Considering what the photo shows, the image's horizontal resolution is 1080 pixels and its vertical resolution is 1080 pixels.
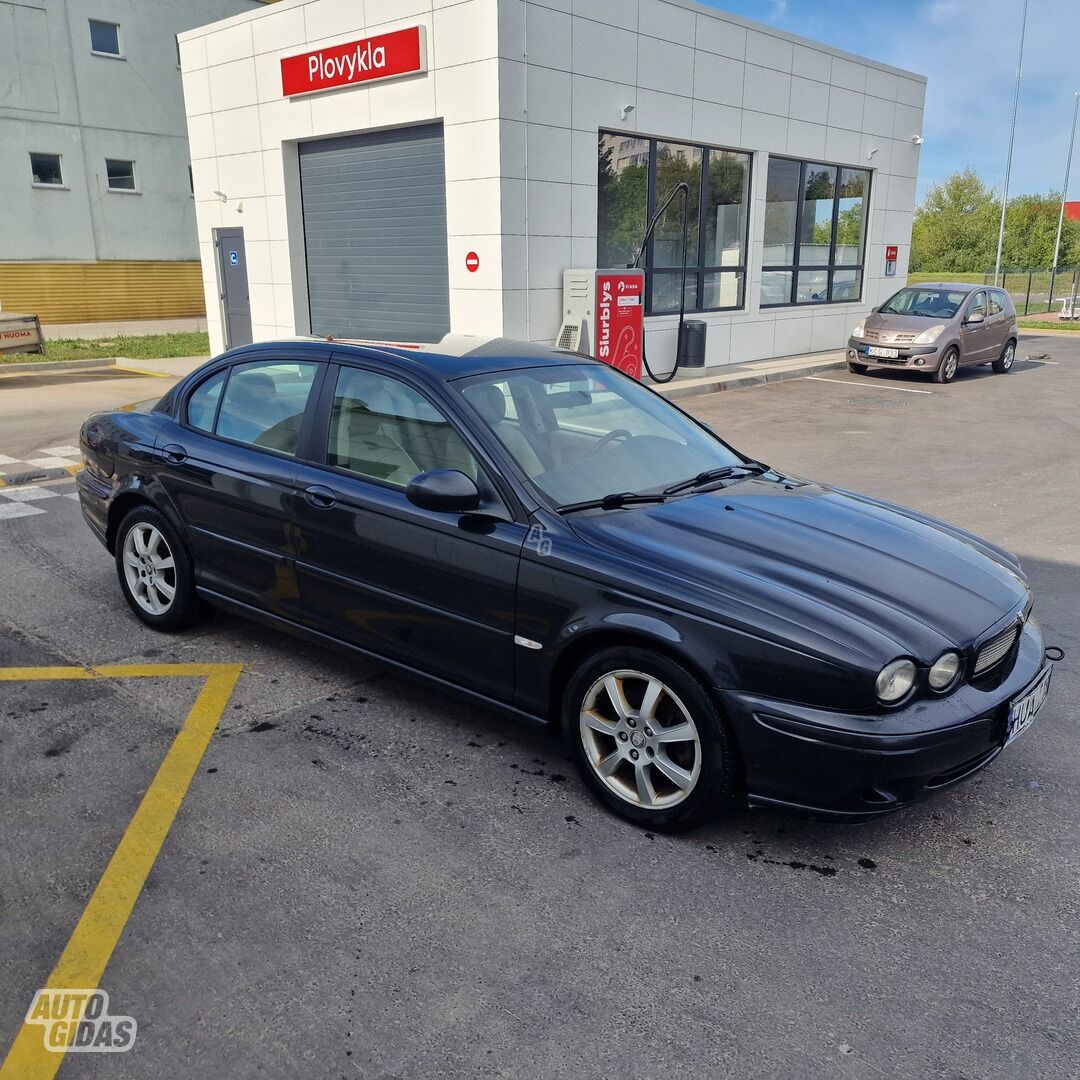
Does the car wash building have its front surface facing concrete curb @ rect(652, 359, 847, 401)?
no

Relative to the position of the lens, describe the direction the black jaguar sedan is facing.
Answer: facing the viewer and to the right of the viewer

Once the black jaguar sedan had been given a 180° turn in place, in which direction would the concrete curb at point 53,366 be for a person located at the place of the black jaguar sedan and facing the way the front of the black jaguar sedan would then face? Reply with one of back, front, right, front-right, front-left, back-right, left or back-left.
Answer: front

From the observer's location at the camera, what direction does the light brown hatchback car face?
facing the viewer and to the left of the viewer

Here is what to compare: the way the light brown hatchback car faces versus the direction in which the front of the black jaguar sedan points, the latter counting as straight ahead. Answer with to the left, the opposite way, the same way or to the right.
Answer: to the right

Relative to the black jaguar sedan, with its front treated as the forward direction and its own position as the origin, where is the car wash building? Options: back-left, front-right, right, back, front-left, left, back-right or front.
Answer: back-left

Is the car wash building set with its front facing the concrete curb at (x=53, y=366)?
no

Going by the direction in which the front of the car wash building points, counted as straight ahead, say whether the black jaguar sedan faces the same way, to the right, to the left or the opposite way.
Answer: to the left

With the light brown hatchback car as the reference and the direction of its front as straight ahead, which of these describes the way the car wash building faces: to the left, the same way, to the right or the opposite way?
the same way

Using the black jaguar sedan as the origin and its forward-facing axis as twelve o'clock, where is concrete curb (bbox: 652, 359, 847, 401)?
The concrete curb is roughly at 8 o'clock from the black jaguar sedan.

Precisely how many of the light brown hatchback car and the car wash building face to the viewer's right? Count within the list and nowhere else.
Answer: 0

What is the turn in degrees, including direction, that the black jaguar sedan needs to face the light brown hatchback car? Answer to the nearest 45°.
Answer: approximately 90° to its left

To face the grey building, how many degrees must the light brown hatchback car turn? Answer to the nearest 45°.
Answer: approximately 45° to its right

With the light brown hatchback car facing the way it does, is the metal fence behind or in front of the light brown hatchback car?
behind

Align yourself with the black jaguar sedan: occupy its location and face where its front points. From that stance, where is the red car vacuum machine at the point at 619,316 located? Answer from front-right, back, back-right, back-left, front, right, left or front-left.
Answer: back-left
